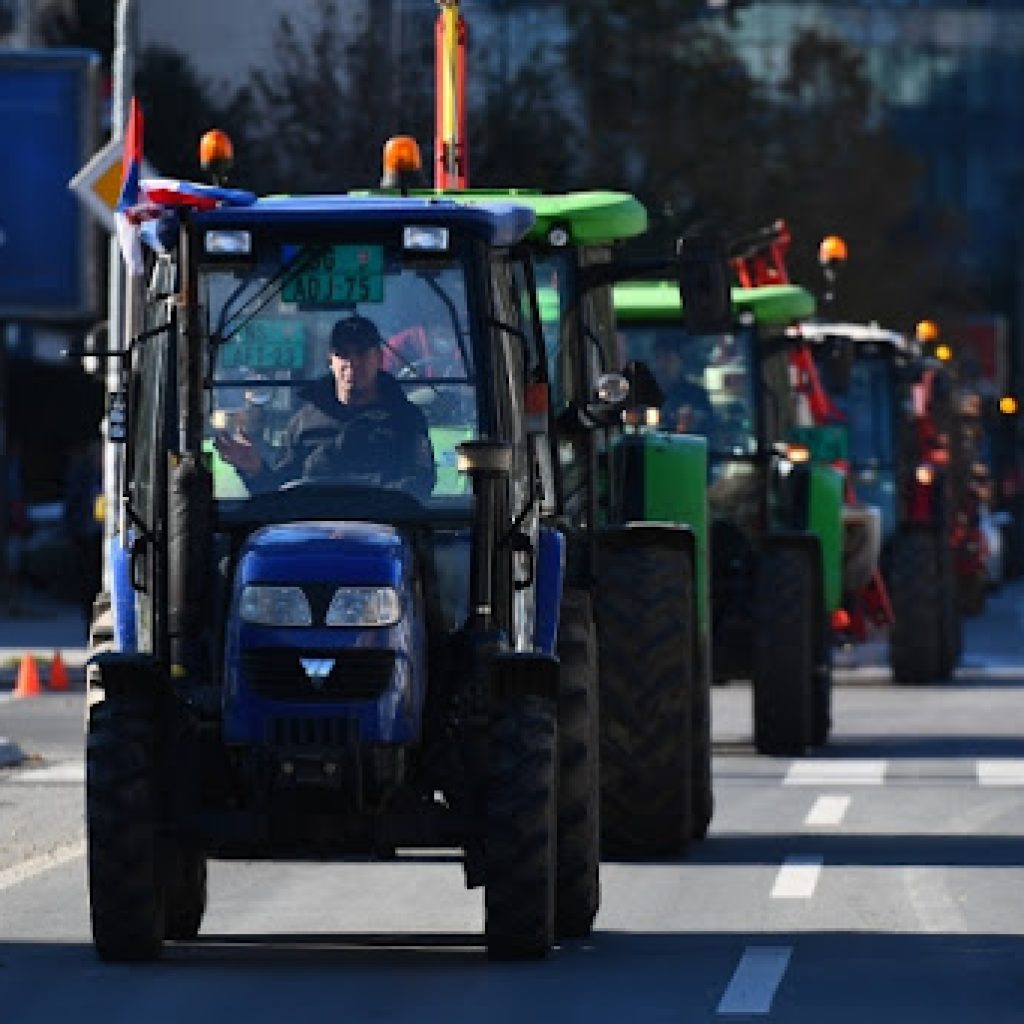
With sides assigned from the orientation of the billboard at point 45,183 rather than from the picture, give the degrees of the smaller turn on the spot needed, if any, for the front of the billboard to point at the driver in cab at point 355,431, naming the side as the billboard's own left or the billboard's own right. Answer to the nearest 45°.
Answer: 0° — it already faces them

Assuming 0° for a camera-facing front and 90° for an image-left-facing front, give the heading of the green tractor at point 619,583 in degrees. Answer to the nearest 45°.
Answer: approximately 0°

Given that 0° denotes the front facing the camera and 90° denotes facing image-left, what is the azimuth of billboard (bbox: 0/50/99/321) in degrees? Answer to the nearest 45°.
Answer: approximately 0°

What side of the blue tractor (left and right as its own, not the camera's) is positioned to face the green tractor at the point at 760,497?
back

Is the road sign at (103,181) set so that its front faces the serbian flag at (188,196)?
yes

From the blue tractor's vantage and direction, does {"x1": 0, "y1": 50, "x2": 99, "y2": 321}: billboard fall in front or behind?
behind

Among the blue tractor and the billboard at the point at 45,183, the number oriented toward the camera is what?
2
